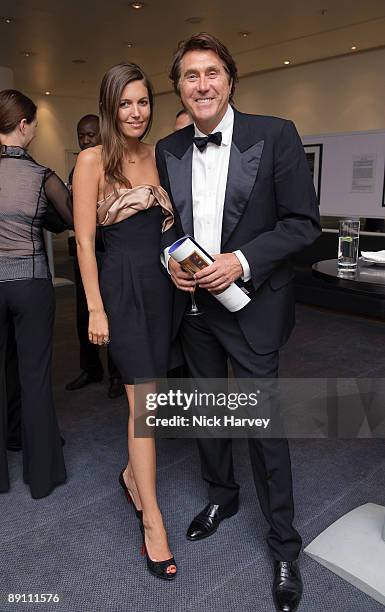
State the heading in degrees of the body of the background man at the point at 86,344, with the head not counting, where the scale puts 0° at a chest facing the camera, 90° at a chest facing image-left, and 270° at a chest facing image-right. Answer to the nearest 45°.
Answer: approximately 45°

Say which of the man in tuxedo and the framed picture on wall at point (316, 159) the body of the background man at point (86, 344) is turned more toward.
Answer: the man in tuxedo

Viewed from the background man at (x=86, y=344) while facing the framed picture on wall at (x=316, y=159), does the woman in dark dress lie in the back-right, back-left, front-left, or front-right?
back-right

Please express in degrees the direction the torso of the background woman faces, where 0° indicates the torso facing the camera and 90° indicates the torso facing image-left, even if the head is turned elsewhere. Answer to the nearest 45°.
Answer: approximately 225°
